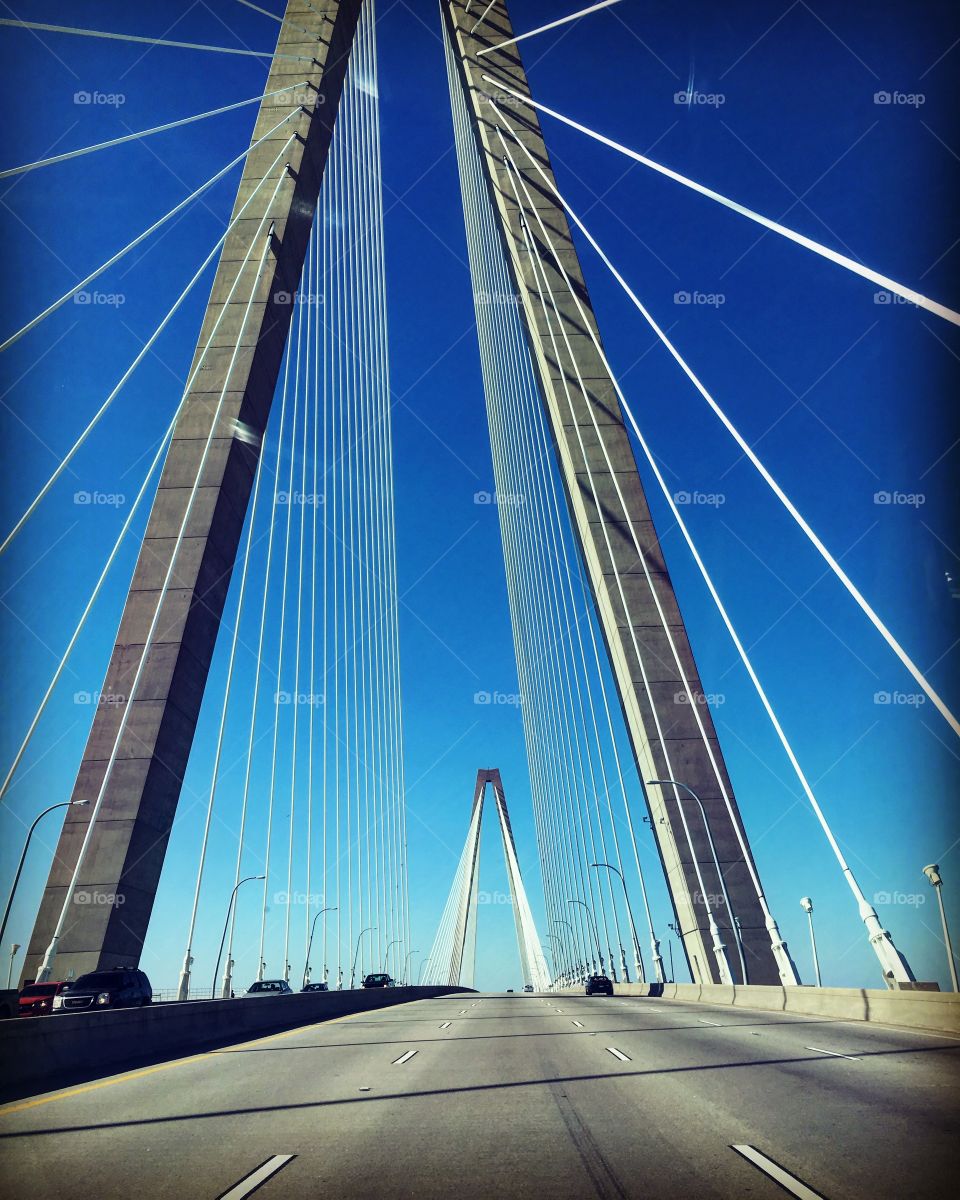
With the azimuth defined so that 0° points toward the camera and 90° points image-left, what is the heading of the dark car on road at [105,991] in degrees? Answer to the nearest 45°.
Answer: approximately 45°

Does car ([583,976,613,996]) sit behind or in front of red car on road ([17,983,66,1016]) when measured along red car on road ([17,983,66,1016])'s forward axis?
behind

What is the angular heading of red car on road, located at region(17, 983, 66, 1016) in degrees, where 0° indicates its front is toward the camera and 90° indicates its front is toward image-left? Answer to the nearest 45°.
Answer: approximately 45°

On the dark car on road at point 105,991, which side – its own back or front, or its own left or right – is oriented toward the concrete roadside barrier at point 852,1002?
left

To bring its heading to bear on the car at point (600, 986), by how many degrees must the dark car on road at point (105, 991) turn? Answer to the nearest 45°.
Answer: approximately 180°

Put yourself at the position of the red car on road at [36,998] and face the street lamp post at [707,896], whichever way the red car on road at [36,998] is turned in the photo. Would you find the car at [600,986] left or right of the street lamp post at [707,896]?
left

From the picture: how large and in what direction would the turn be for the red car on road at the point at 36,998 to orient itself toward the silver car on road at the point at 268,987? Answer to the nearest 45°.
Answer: approximately 180°

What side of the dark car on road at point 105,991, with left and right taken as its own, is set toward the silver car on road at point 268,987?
back

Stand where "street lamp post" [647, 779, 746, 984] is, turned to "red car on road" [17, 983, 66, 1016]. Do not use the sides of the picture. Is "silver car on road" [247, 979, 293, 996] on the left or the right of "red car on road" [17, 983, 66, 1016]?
right
